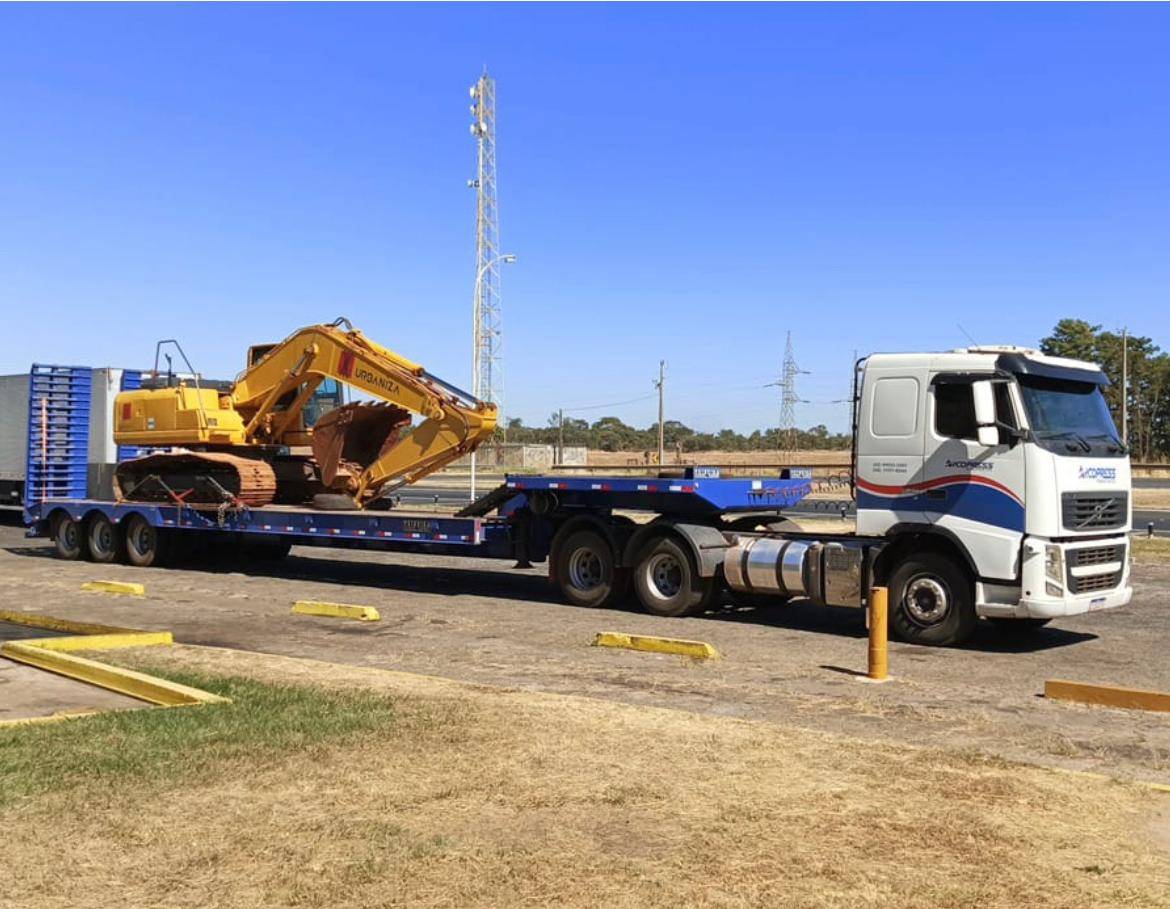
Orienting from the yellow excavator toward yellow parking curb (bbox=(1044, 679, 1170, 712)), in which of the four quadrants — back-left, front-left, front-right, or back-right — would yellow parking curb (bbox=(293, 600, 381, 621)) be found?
front-right

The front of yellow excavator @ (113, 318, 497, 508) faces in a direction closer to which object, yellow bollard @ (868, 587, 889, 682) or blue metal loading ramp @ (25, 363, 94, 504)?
the yellow bollard

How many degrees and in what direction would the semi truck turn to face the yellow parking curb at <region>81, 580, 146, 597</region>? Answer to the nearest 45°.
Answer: approximately 180°

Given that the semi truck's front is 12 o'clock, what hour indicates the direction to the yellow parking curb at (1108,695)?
The yellow parking curb is roughly at 1 o'clock from the semi truck.

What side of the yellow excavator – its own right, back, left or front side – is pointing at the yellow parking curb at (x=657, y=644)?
front

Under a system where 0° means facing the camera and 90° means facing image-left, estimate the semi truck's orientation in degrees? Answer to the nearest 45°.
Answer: approximately 315°

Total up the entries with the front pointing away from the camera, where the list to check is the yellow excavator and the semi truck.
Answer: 0

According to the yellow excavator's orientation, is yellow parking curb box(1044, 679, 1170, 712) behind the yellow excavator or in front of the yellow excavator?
in front

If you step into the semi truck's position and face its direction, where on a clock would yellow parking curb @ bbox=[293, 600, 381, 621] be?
The yellow parking curb is roughly at 5 o'clock from the semi truck.

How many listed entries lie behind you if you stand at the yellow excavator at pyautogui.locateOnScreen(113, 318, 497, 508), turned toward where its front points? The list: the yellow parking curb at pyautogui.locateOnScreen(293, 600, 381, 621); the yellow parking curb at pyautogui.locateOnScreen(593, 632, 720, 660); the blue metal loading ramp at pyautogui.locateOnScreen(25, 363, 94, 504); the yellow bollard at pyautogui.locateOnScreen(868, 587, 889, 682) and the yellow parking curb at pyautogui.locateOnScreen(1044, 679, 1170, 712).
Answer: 1

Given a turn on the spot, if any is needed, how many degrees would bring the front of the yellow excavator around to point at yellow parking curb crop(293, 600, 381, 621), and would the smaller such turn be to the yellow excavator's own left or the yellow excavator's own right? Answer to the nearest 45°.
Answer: approximately 45° to the yellow excavator's own right

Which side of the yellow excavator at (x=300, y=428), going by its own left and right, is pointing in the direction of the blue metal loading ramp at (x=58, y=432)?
back
